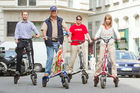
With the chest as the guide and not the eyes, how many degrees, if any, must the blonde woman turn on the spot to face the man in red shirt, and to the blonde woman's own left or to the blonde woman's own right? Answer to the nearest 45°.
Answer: approximately 135° to the blonde woman's own right

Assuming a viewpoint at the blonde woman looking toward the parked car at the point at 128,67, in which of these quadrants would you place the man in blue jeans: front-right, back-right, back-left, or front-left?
back-left

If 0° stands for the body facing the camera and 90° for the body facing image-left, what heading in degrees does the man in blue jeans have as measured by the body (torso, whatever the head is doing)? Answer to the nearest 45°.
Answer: approximately 0°

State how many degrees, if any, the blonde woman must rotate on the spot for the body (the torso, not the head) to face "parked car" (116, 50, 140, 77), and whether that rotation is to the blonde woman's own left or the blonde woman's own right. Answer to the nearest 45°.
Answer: approximately 180°
